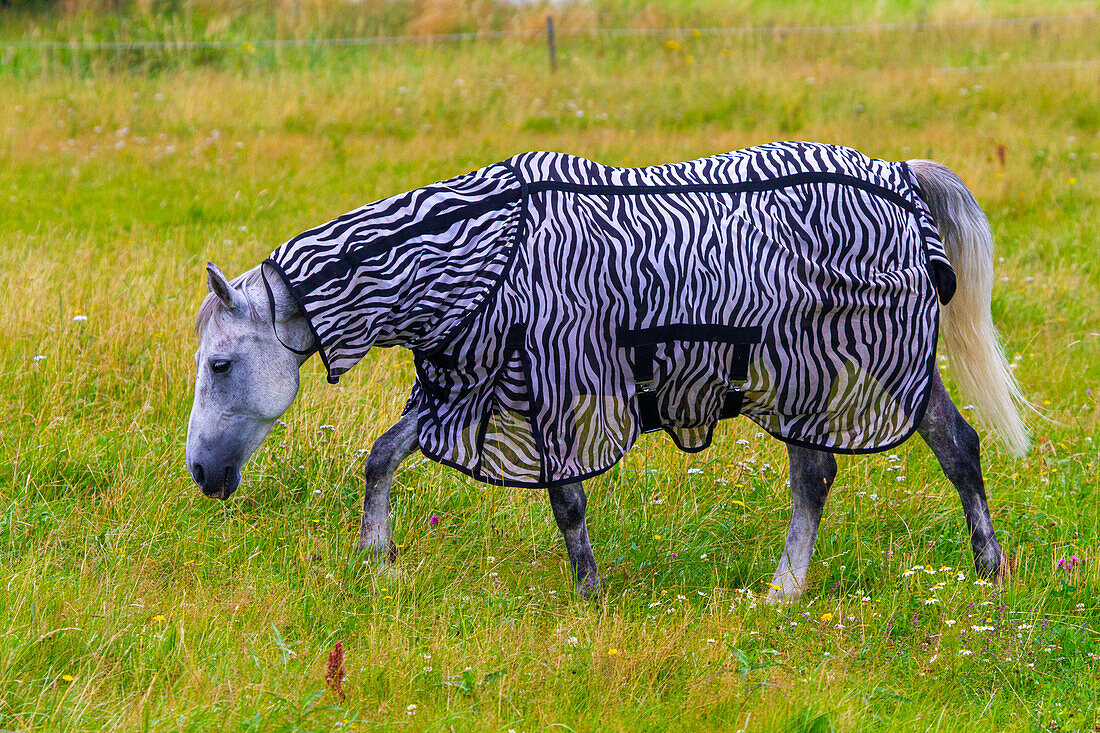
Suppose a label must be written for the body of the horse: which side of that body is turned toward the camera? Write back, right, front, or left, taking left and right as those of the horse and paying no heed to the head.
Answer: left

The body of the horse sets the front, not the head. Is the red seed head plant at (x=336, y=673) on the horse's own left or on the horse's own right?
on the horse's own left

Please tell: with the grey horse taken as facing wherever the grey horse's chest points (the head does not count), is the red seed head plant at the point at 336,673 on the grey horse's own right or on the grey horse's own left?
on the grey horse's own left

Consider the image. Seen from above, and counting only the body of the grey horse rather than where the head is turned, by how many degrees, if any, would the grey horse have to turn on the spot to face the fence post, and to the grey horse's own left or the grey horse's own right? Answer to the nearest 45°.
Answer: approximately 90° to the grey horse's own right

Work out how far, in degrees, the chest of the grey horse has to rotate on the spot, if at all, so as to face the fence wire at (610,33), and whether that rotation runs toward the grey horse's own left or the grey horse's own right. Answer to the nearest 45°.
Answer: approximately 90° to the grey horse's own right

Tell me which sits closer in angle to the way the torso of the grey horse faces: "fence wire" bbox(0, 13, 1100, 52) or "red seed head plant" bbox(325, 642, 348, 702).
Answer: the red seed head plant
